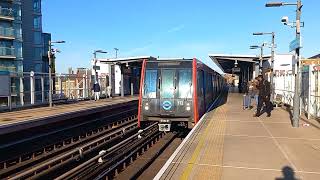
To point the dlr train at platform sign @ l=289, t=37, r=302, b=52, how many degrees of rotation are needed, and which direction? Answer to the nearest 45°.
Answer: approximately 90° to its left

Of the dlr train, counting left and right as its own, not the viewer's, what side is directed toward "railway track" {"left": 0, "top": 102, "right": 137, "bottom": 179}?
right

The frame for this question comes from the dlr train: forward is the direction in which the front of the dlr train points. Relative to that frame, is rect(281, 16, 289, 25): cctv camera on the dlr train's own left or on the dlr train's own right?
on the dlr train's own left

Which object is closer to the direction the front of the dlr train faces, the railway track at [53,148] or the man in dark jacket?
the railway track

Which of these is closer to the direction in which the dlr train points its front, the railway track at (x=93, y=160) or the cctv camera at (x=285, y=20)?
the railway track

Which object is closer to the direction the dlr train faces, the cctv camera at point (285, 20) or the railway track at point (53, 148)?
the railway track

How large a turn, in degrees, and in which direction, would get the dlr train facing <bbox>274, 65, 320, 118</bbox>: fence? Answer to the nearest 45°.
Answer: approximately 90° to its left

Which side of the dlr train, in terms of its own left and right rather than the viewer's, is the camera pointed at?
front

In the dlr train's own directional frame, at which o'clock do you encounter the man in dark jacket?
The man in dark jacket is roughly at 8 o'clock from the dlr train.

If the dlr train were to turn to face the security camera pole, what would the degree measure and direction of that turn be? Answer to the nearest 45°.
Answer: approximately 90° to its left
